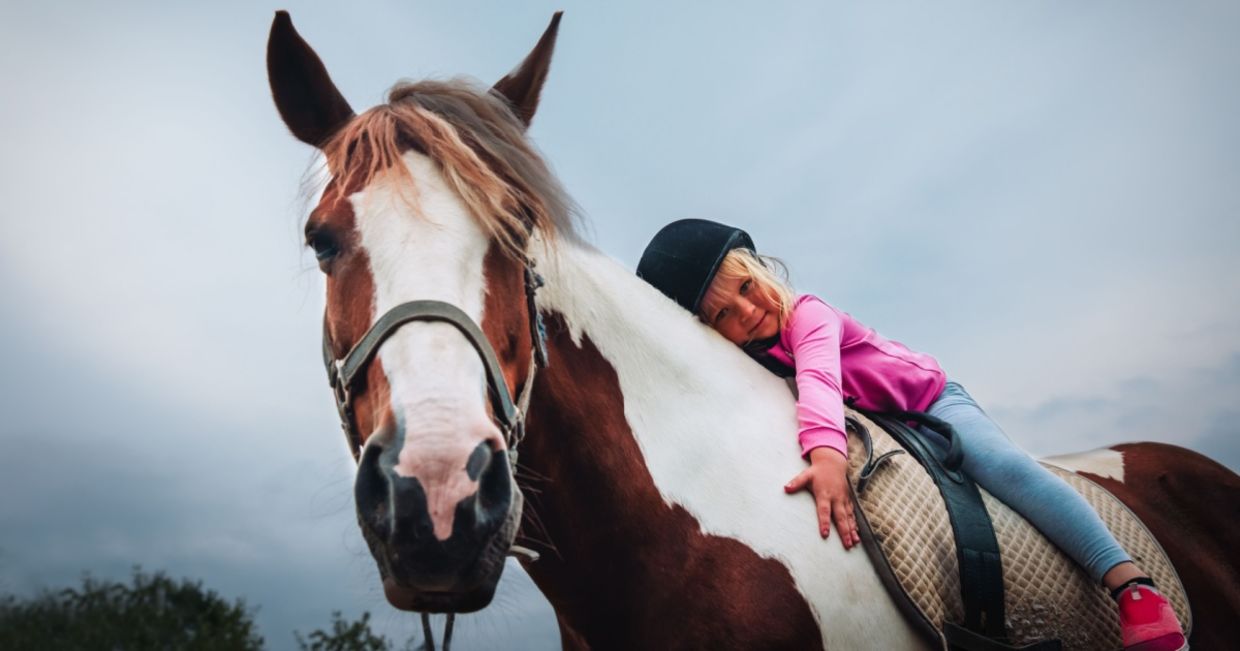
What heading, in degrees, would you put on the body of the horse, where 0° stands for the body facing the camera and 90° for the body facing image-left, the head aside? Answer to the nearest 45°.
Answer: approximately 45°

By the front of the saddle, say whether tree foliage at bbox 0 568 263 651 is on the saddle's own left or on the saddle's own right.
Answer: on the saddle's own right

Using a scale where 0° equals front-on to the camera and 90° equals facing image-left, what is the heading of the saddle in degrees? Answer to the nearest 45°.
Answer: approximately 45°

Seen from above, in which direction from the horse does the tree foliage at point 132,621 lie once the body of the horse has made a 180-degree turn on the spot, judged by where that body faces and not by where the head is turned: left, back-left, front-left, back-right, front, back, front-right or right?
left
